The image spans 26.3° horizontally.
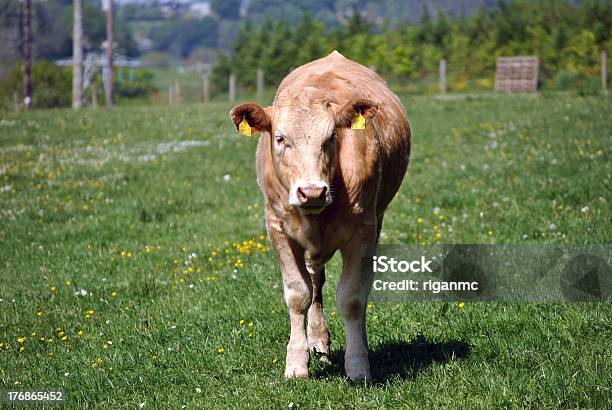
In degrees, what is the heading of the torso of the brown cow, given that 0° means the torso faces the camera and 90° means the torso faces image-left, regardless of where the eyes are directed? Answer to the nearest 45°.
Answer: approximately 0°

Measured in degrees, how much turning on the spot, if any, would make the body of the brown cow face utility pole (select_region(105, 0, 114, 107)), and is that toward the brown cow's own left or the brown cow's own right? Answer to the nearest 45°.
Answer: approximately 180°

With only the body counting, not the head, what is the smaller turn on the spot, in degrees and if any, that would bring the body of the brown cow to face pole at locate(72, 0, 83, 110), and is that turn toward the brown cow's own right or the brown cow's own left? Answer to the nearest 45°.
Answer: approximately 180°
